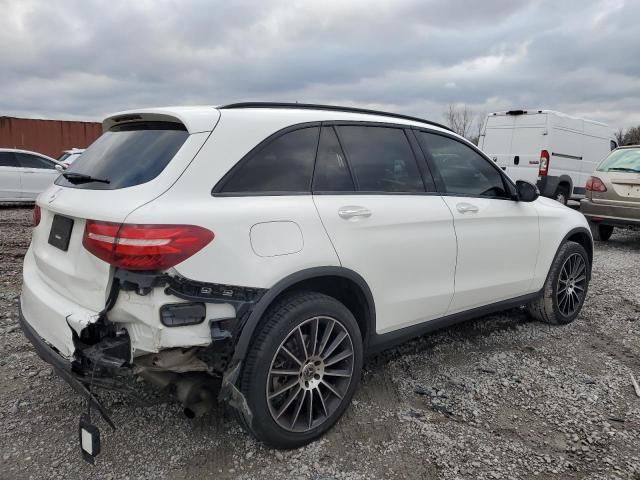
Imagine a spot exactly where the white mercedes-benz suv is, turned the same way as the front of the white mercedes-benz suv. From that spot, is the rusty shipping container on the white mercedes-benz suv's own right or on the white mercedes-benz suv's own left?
on the white mercedes-benz suv's own left

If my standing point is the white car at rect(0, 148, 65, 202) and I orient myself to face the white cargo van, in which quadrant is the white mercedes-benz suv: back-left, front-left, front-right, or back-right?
front-right

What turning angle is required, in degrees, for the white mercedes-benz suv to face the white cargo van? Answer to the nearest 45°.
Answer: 0° — it already faces it

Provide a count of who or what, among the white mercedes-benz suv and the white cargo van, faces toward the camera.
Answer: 0

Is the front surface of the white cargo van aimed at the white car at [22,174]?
no

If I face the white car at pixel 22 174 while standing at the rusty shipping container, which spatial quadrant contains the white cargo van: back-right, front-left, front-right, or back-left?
front-left

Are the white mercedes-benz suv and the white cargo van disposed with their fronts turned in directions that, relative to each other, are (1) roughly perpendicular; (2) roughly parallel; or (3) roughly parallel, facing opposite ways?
roughly parallel

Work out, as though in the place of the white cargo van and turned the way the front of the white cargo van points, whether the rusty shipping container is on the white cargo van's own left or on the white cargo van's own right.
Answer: on the white cargo van's own left

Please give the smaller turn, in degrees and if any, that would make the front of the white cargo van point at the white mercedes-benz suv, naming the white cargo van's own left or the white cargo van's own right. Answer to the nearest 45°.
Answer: approximately 135° to the white cargo van's own right

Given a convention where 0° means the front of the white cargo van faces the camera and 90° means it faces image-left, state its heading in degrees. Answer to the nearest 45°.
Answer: approximately 225°

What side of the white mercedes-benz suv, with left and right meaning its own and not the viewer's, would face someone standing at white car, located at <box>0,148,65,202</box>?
left

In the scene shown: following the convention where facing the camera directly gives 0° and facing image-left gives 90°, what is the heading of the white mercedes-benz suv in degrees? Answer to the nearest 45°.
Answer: approximately 225°

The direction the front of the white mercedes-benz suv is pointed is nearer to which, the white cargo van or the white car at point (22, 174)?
the white cargo van
